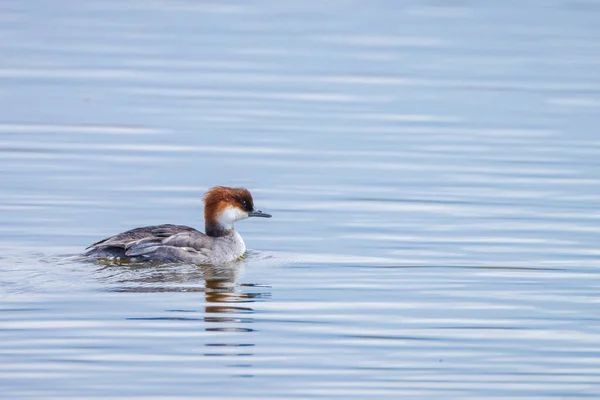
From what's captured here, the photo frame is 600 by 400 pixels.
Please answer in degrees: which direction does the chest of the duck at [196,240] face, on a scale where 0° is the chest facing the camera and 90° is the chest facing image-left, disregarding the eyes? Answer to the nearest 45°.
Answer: approximately 270°
